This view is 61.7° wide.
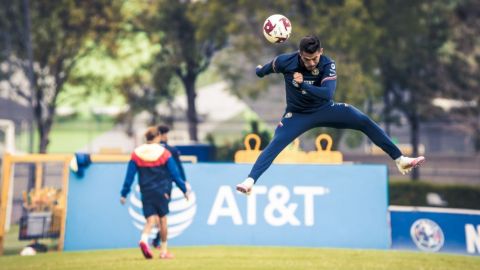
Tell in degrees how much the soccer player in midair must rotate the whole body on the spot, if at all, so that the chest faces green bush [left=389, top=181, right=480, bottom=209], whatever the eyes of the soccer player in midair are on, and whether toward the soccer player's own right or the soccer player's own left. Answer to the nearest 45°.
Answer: approximately 180°

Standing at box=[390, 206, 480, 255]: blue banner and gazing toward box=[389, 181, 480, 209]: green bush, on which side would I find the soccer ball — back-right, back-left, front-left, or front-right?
back-left

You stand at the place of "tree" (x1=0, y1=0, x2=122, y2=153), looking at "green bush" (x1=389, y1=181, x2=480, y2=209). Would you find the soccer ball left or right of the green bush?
right

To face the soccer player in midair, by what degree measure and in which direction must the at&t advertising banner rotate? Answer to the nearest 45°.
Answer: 0° — it already faces them

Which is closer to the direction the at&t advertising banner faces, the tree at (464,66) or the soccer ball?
the soccer ball

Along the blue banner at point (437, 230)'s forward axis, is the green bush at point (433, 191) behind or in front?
behind

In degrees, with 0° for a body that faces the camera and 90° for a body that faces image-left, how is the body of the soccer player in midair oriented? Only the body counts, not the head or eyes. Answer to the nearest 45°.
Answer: approximately 0°
